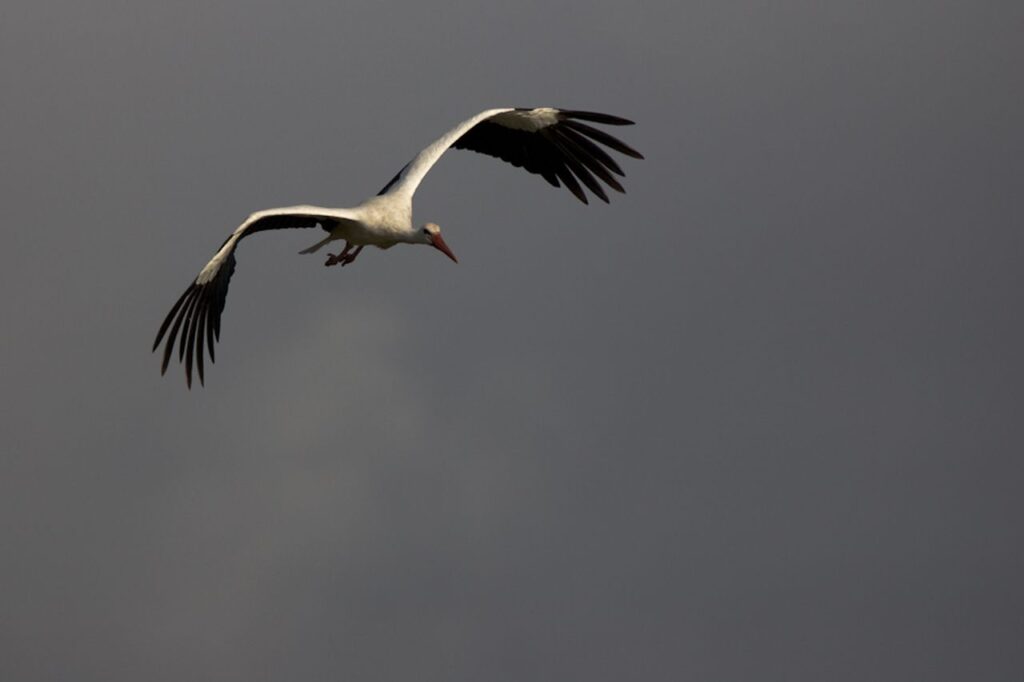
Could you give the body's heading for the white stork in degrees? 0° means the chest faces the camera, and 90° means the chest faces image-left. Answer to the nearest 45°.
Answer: approximately 315°
